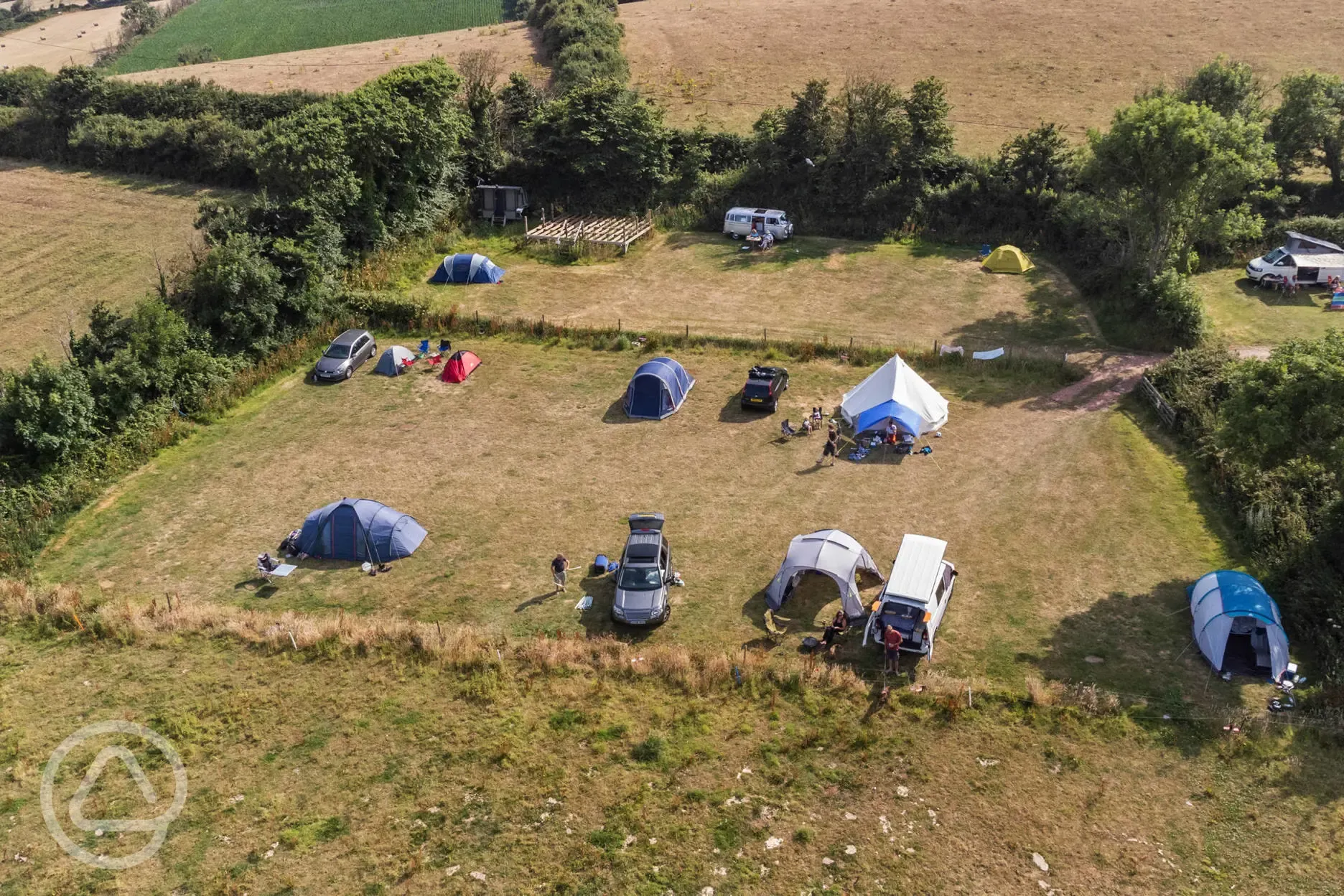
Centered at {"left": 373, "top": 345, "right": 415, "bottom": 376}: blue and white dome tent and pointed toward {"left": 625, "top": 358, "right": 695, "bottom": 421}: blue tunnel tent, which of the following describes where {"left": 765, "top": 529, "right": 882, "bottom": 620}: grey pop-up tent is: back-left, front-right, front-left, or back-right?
front-right

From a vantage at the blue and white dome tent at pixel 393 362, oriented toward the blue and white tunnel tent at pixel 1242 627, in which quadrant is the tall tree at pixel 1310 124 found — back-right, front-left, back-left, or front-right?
front-left

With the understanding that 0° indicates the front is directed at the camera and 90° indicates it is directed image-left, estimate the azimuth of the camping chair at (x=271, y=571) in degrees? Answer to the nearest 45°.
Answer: approximately 270°

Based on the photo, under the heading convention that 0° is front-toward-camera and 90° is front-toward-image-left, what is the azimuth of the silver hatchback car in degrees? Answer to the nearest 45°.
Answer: approximately 45°

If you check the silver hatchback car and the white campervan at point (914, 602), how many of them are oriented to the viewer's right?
0

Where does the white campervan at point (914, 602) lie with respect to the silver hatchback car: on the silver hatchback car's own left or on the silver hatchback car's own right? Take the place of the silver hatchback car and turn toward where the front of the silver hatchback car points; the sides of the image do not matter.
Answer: on the silver hatchback car's own left

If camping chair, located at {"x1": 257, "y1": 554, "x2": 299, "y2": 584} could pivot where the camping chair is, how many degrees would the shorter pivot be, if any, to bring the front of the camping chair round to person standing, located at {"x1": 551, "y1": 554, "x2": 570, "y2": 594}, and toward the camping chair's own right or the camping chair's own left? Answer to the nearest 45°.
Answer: approximately 45° to the camping chair's own left

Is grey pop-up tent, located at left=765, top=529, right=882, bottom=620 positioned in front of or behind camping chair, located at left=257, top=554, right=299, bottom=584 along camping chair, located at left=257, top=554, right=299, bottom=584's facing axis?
in front
